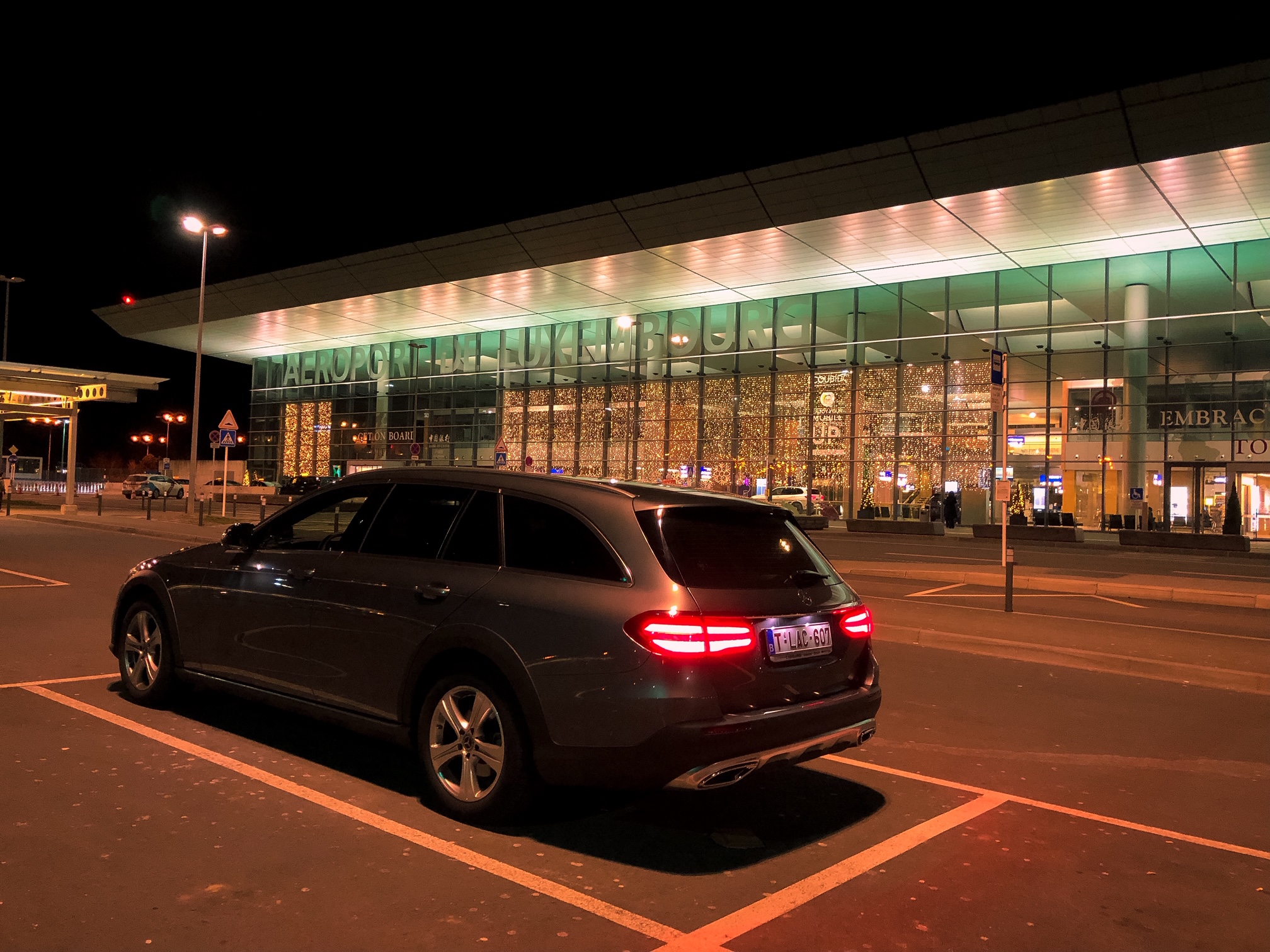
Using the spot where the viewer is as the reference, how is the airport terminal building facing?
facing the viewer and to the left of the viewer

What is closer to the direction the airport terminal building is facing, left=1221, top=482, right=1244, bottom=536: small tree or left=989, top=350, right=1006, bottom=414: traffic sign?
the traffic sign

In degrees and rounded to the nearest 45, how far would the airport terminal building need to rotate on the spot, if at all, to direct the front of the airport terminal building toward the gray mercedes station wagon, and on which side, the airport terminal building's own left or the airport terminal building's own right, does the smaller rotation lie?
approximately 45° to the airport terminal building's own left

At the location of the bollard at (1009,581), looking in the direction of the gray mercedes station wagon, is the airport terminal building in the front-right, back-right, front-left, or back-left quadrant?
back-right

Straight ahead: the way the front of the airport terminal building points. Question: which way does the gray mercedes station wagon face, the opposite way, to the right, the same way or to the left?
to the right

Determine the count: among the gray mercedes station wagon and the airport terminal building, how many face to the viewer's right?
0

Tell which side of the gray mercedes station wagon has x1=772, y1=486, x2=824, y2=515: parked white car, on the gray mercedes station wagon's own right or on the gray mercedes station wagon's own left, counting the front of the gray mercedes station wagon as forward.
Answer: on the gray mercedes station wagon's own right

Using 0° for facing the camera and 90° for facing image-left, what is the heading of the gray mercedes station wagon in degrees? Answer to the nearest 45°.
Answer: approximately 135°

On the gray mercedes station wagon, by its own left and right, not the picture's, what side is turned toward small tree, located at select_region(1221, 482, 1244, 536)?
right

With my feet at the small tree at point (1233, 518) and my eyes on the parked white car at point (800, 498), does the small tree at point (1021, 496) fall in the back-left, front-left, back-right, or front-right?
front-right

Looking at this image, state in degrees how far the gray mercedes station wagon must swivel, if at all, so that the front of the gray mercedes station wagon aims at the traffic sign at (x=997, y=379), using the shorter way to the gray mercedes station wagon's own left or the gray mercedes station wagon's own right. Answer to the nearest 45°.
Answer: approximately 90° to the gray mercedes station wagon's own right

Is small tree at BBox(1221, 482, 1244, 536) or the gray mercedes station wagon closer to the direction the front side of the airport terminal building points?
the gray mercedes station wagon

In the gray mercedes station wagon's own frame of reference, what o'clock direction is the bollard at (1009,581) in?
The bollard is roughly at 3 o'clock from the gray mercedes station wagon.

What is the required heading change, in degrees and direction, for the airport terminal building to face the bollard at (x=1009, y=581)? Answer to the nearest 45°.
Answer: approximately 45° to its left
